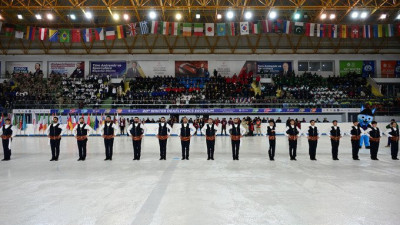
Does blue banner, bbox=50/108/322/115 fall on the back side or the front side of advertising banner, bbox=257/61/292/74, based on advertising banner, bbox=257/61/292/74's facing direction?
on the front side

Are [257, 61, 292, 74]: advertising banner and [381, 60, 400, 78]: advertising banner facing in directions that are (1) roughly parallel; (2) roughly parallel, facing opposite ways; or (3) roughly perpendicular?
roughly parallel

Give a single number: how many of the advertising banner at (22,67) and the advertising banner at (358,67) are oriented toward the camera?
2

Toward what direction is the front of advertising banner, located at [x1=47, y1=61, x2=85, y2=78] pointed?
toward the camera

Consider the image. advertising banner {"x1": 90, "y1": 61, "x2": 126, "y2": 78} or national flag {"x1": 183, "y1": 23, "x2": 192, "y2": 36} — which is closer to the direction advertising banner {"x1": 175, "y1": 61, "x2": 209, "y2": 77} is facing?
the national flag

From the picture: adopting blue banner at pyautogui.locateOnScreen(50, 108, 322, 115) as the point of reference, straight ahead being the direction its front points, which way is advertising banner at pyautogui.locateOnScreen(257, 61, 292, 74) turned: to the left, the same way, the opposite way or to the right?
the same way

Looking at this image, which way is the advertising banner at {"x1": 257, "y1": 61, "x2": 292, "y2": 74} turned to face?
toward the camera

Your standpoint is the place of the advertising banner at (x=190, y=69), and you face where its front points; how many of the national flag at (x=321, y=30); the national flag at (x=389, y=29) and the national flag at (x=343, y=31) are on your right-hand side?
0

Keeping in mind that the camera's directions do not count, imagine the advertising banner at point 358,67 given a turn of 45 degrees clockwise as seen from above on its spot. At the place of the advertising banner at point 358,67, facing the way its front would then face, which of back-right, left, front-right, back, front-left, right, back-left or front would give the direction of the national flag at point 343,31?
front-left

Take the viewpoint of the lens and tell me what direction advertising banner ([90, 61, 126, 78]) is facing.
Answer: facing the viewer

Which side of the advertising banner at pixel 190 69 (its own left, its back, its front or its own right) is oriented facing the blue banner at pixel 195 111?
front

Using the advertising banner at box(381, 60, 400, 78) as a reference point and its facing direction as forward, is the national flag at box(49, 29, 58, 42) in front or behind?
in front

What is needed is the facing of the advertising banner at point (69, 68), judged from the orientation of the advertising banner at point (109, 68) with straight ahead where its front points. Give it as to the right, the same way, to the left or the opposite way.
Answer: the same way

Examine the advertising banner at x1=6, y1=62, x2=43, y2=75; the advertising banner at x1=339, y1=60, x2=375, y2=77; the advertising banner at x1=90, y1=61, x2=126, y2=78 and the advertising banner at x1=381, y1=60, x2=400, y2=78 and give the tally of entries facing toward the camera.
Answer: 4
